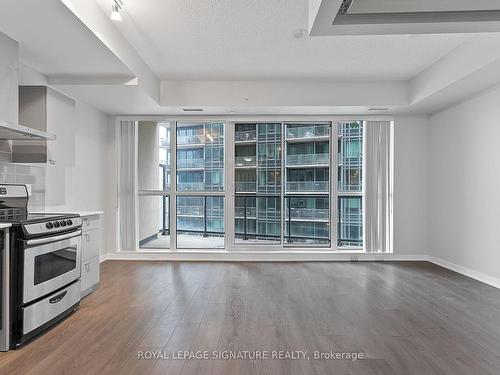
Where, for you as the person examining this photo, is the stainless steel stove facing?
facing the viewer and to the right of the viewer

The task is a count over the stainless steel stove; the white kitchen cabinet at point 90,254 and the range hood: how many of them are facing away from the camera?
0

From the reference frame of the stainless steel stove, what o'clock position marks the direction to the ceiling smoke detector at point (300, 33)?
The ceiling smoke detector is roughly at 11 o'clock from the stainless steel stove.

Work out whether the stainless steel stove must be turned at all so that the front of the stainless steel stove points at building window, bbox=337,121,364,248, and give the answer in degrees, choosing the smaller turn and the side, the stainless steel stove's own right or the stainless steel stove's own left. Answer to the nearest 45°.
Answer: approximately 45° to the stainless steel stove's own left

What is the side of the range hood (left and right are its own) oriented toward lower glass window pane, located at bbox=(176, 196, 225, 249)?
left

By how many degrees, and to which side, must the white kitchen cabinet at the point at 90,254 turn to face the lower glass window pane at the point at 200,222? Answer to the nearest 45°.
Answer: approximately 90° to its left

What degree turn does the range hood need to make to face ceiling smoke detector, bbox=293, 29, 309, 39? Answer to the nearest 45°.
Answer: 0° — it already faces it

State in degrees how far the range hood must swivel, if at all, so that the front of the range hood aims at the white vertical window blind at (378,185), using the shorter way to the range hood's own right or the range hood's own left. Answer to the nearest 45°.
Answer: approximately 45° to the range hood's own left

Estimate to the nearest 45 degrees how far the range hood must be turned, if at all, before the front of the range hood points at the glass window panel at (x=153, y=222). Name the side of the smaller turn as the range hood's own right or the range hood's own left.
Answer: approximately 90° to the range hood's own left
